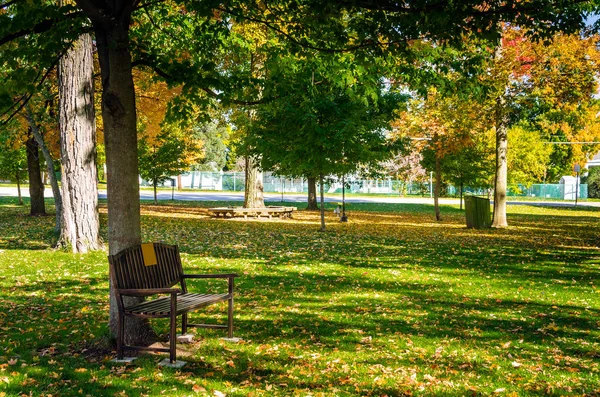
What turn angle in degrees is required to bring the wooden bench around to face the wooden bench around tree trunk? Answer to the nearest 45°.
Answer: approximately 135° to its left

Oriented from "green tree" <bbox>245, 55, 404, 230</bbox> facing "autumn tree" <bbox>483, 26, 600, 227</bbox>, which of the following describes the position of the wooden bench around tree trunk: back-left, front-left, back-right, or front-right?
back-left

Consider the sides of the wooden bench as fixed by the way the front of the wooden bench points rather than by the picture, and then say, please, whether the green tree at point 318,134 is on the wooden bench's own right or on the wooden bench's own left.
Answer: on the wooden bench's own left

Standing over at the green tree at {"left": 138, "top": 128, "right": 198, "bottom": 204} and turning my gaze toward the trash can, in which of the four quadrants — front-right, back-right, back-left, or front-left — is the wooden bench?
front-right

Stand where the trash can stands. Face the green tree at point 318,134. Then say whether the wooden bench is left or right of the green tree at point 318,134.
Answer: left

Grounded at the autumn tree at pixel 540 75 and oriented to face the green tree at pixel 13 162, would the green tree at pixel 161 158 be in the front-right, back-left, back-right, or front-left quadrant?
front-right

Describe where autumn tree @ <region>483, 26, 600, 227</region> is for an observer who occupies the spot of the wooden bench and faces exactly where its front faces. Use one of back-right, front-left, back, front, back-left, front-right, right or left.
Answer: left

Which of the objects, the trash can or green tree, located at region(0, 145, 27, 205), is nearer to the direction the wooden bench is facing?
the trash can

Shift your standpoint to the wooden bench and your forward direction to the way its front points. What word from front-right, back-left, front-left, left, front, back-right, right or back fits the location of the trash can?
left

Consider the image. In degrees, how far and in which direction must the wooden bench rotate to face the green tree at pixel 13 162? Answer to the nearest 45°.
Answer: approximately 135° to its left

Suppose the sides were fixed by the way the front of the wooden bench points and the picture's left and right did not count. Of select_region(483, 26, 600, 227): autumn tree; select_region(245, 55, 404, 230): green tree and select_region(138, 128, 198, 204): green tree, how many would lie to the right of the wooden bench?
0

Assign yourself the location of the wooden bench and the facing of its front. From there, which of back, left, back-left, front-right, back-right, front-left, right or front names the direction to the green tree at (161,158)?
back-left

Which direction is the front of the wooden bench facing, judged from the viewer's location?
facing the viewer and to the right of the viewer
